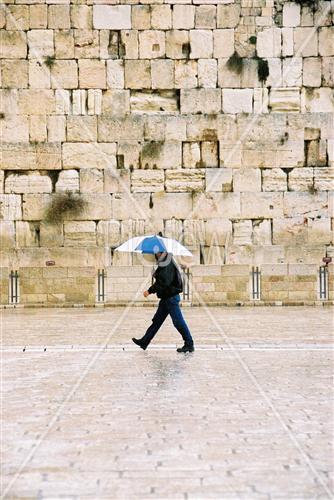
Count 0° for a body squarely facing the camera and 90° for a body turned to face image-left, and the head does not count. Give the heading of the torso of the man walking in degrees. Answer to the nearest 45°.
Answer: approximately 90°

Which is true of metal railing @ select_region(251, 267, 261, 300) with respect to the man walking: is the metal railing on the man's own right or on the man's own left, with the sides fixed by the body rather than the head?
on the man's own right

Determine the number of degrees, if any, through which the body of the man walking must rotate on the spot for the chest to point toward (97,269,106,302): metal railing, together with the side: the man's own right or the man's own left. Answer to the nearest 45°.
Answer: approximately 90° to the man's own right

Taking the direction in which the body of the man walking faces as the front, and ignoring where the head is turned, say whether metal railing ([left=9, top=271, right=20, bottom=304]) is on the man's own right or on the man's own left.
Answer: on the man's own right

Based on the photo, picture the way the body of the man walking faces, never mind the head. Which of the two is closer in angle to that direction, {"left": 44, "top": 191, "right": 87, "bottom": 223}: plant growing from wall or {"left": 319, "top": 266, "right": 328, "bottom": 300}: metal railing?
the plant growing from wall
